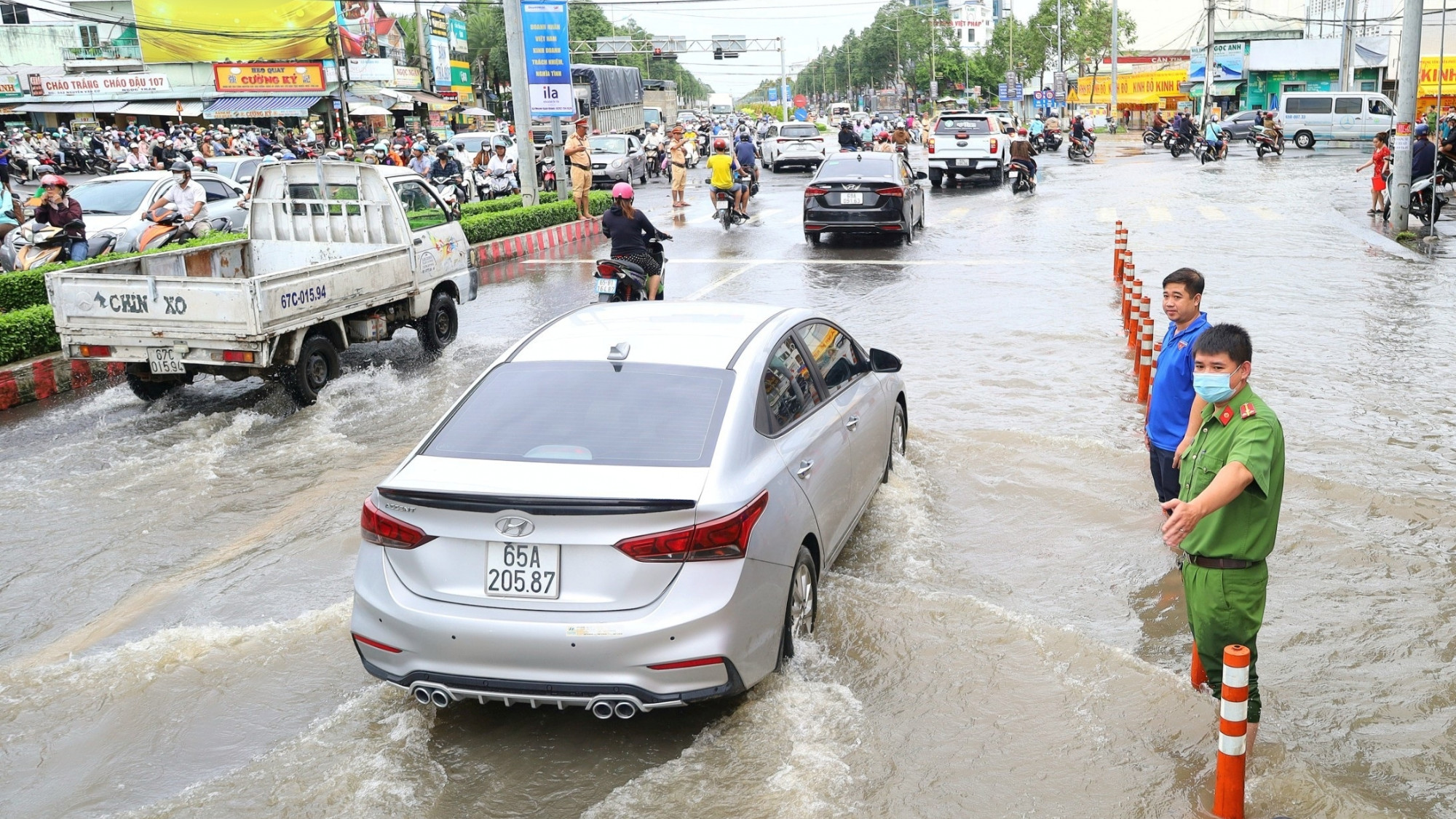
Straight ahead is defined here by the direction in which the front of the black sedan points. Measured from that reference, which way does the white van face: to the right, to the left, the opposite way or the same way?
to the right

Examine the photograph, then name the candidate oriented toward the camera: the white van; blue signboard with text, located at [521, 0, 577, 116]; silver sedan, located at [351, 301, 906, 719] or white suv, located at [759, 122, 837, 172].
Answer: the blue signboard with text

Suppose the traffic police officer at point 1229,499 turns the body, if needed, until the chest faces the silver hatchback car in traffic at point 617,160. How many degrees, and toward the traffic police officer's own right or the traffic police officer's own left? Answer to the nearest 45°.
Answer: approximately 90° to the traffic police officer's own right

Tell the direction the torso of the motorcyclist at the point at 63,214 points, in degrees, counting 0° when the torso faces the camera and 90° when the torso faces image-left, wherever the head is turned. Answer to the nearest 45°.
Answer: approximately 45°

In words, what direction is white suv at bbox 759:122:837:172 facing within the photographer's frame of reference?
facing away from the viewer

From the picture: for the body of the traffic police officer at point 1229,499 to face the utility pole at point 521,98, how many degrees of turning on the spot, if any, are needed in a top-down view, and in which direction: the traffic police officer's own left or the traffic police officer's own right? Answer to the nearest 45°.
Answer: approximately 90° to the traffic police officer's own right

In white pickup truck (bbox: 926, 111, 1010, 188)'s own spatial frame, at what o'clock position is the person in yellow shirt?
The person in yellow shirt is roughly at 7 o'clock from the white pickup truck.

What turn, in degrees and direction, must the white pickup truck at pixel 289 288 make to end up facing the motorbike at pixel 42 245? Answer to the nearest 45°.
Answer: approximately 90° to its left

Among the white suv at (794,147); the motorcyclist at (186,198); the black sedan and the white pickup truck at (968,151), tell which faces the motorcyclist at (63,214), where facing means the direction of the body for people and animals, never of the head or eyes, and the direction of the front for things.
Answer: the motorcyclist at (186,198)

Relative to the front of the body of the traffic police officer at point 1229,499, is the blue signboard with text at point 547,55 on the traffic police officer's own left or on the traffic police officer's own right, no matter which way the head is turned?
on the traffic police officer's own right

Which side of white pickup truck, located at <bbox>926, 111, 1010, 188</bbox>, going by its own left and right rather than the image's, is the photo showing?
back

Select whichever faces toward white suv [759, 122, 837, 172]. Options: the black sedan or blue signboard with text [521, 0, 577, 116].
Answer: the black sedan

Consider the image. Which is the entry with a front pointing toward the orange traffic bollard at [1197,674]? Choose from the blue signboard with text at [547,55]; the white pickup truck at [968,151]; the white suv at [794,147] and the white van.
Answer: the blue signboard with text

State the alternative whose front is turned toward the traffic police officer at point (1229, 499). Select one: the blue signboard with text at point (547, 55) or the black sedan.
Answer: the blue signboard with text

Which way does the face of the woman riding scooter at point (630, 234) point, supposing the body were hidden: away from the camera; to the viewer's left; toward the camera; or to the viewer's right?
away from the camera
